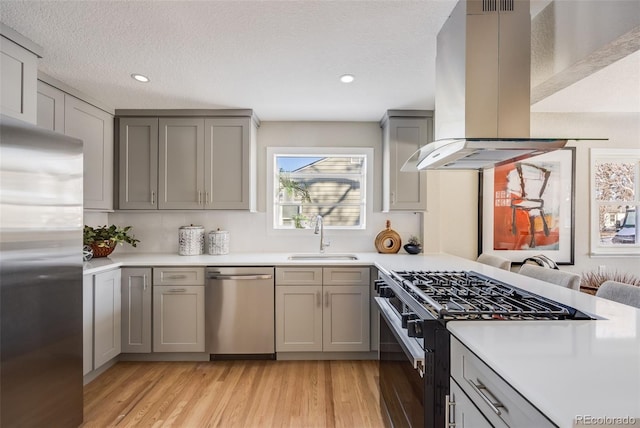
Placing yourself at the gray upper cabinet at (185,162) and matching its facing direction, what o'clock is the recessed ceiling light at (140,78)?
The recessed ceiling light is roughly at 1 o'clock from the gray upper cabinet.

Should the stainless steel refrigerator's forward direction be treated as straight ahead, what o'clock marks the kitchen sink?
The kitchen sink is roughly at 10 o'clock from the stainless steel refrigerator.

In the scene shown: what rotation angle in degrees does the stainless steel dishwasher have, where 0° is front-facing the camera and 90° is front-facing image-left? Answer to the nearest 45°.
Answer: approximately 0°

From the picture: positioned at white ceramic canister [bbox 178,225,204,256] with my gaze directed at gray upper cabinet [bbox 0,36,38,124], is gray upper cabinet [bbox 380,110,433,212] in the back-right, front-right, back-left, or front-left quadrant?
back-left

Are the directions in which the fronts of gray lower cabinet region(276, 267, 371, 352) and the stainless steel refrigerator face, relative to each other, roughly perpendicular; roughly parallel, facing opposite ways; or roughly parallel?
roughly perpendicular

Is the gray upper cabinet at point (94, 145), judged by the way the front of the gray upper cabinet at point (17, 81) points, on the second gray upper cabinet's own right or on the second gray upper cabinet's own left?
on the second gray upper cabinet's own left

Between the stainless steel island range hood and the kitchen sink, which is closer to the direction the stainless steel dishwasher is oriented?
the stainless steel island range hood

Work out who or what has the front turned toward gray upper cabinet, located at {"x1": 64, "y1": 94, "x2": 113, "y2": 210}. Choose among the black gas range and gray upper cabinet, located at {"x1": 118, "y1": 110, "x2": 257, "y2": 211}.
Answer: the black gas range

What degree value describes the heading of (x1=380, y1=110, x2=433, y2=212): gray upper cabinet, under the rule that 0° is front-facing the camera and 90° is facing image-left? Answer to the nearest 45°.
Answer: approximately 0°

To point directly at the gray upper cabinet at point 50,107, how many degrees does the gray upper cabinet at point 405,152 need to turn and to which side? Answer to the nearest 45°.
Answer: approximately 45° to its right

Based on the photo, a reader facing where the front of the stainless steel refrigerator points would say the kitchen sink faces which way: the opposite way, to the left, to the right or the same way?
to the right
